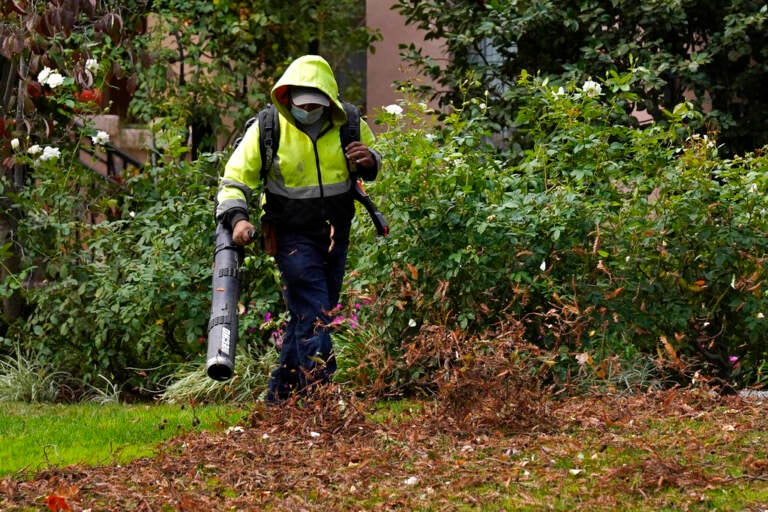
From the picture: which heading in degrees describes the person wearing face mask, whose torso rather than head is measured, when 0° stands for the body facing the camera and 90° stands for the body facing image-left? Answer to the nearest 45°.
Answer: approximately 0°

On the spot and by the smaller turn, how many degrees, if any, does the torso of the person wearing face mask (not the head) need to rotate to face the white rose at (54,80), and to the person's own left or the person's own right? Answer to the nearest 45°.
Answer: approximately 135° to the person's own right

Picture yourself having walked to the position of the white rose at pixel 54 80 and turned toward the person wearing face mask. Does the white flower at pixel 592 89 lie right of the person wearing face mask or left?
left

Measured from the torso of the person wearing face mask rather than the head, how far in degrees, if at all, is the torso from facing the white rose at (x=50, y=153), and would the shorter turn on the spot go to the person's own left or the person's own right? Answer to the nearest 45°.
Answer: approximately 135° to the person's own right

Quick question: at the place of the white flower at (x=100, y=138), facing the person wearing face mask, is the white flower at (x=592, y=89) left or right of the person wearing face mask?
left

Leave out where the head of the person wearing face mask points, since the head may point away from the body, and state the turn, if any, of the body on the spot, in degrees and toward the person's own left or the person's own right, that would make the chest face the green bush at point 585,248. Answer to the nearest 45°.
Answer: approximately 135° to the person's own left

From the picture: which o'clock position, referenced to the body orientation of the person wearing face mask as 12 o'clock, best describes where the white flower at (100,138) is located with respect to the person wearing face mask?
The white flower is roughly at 5 o'clock from the person wearing face mask.
